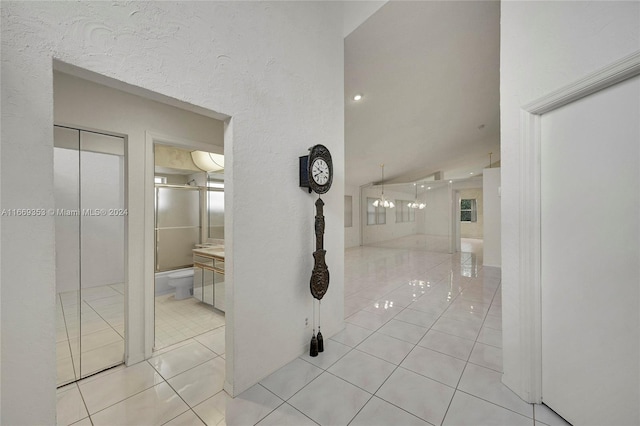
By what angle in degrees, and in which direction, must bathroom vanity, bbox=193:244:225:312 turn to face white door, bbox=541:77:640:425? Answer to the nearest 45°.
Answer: approximately 90° to its left

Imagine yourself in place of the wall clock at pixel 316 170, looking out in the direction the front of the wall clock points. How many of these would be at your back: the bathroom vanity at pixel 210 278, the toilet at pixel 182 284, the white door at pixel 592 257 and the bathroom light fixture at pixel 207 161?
3

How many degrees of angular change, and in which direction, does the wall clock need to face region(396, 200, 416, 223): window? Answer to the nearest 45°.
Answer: approximately 90° to its left

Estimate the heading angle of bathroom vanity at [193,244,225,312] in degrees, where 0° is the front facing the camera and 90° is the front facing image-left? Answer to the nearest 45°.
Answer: approximately 45°

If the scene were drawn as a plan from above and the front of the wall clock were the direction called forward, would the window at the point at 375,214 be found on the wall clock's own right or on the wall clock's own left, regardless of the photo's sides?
on the wall clock's own left

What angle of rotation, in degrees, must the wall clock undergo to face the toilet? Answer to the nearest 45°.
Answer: approximately 180°

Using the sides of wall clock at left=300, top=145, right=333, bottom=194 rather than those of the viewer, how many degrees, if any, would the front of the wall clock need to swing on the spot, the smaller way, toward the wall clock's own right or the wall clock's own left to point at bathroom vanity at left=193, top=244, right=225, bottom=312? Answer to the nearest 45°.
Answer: approximately 180°

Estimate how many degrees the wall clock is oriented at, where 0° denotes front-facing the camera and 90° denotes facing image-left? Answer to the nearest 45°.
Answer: approximately 315°
